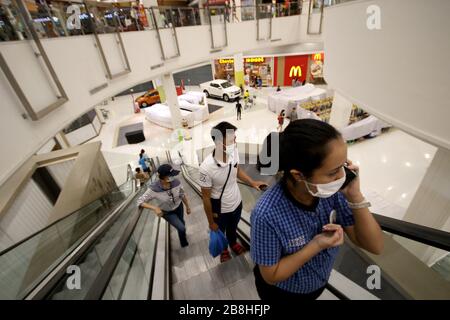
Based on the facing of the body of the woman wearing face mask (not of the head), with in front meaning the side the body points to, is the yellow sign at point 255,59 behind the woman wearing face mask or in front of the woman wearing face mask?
behind

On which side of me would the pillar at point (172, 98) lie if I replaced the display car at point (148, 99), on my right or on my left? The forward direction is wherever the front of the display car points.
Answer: on my left

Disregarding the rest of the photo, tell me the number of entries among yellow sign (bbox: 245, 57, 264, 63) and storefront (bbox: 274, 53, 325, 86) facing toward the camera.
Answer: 2

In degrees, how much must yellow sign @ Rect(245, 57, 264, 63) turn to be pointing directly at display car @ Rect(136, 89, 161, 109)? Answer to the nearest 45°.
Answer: approximately 90° to its right

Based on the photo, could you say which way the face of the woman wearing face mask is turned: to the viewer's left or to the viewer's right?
to the viewer's right

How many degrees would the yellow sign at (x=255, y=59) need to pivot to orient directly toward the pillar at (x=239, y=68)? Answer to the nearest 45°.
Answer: approximately 45° to its right

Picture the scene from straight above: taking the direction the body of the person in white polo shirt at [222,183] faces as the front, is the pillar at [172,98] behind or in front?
behind

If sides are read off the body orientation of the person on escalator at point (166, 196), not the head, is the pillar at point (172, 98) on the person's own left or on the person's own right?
on the person's own left
